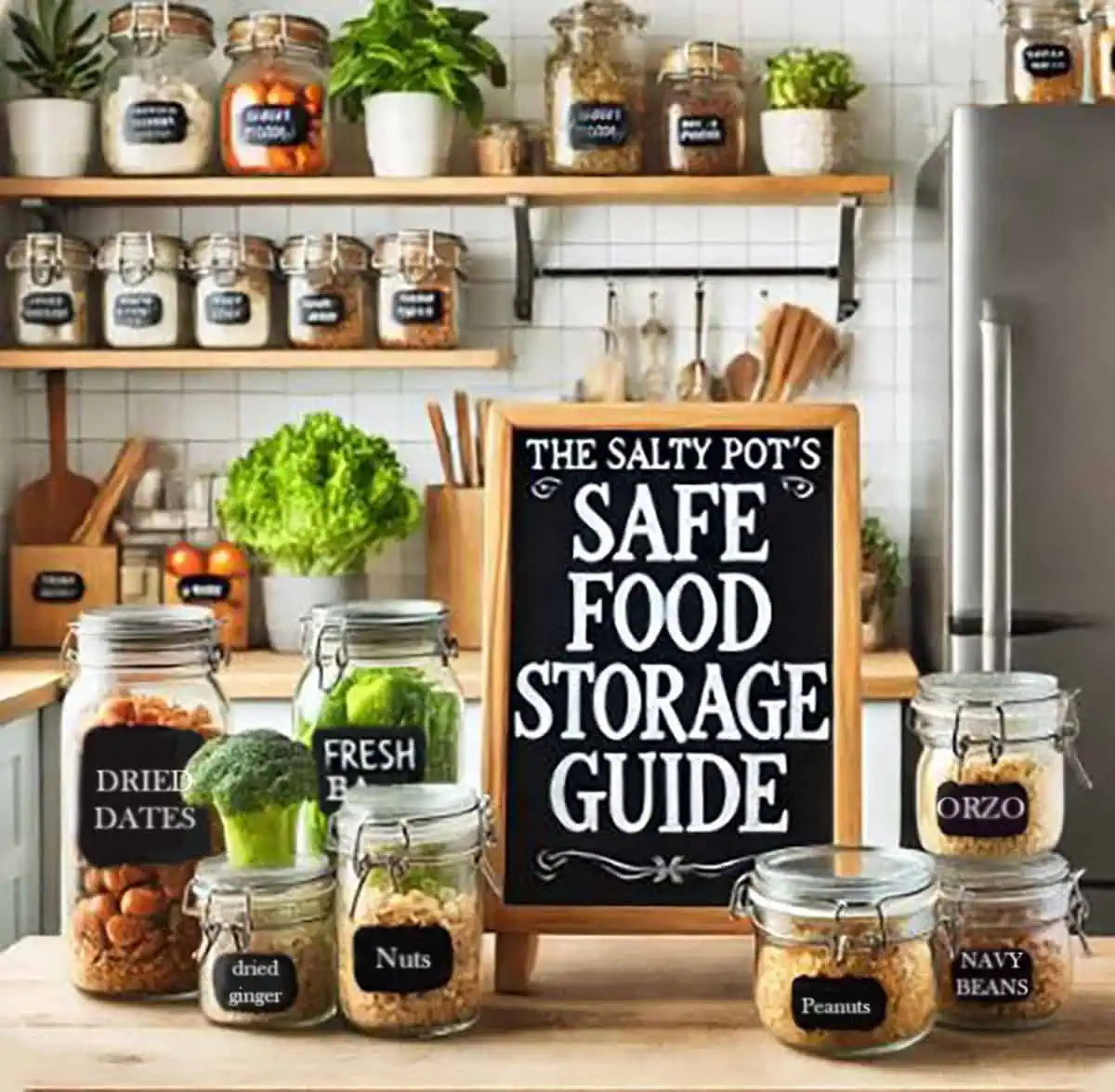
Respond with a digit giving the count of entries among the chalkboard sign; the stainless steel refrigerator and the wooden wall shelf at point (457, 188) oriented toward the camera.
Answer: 3

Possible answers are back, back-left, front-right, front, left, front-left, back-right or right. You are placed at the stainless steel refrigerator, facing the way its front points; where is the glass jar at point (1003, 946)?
front

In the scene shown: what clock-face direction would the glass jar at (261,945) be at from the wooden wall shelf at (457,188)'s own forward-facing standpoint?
The glass jar is roughly at 12 o'clock from the wooden wall shelf.

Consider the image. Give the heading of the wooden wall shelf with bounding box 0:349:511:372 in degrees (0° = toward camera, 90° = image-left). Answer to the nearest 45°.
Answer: approximately 0°

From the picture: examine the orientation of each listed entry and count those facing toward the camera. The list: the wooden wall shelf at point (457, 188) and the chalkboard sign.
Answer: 2

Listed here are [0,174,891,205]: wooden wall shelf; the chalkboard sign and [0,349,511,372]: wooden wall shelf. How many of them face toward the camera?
3

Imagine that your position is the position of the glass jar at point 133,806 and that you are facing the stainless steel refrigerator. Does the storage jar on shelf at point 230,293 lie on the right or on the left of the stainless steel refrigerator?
left

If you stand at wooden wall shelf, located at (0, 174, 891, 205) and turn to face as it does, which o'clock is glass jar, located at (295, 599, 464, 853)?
The glass jar is roughly at 12 o'clock from the wooden wall shelf.

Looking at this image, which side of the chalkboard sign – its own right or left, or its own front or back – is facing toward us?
front

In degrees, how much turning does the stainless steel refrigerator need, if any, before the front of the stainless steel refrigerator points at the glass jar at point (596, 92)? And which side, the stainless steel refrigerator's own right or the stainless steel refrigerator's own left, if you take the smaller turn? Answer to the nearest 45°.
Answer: approximately 90° to the stainless steel refrigerator's own right

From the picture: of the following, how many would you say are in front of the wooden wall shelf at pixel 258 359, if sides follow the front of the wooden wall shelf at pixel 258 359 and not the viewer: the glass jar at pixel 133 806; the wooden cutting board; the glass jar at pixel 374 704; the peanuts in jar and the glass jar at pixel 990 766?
4
